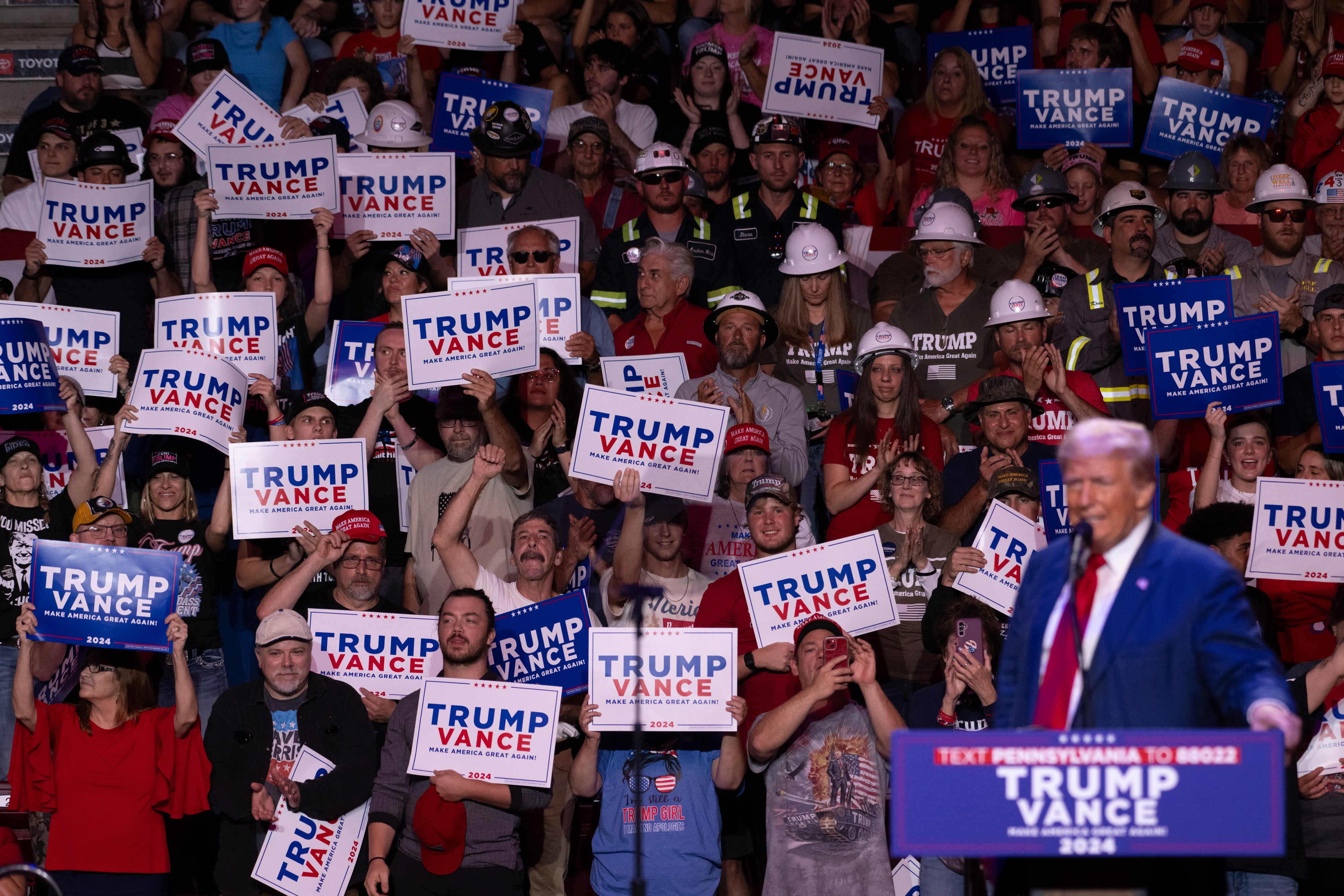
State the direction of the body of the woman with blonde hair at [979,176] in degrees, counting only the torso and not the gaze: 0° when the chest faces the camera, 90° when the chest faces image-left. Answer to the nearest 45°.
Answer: approximately 0°

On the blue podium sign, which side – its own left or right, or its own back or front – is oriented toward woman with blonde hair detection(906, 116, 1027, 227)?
back

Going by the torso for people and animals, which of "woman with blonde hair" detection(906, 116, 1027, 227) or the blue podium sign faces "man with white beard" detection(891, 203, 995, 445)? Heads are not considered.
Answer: the woman with blonde hair

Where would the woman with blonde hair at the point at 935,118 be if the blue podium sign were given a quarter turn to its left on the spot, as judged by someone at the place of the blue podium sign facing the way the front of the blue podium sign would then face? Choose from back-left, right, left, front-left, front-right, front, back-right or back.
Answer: left

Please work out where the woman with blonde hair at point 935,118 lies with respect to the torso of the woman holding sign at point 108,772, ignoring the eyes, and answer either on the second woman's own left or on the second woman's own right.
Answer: on the second woman's own left

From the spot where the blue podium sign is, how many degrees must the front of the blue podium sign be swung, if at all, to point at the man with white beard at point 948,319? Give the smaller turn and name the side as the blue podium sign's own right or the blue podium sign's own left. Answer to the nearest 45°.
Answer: approximately 180°

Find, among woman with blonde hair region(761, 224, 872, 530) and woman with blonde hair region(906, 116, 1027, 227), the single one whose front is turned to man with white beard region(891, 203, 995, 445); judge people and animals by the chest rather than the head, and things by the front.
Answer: woman with blonde hair region(906, 116, 1027, 227)

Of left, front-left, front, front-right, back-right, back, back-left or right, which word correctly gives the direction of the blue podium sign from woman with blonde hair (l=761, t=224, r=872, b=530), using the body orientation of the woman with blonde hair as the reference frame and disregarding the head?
front
